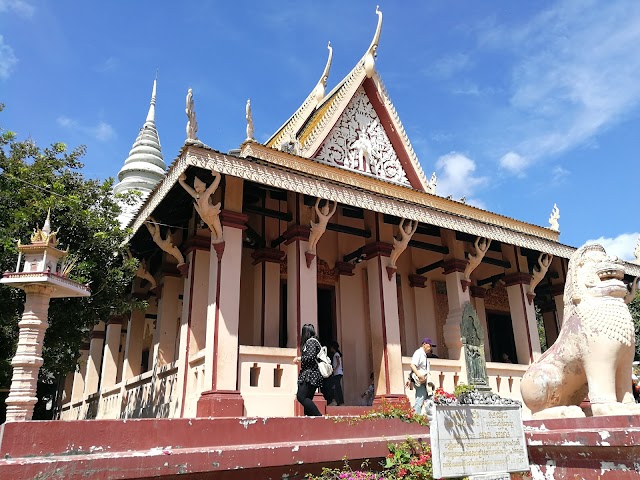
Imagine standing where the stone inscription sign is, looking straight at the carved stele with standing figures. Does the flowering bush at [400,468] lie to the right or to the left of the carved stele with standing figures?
left

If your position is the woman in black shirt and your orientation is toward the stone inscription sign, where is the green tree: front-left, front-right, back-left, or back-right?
back-right

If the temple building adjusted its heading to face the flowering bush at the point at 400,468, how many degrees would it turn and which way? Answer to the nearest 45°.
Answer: approximately 45° to its right

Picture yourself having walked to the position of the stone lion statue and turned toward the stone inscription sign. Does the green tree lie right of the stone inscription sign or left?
right

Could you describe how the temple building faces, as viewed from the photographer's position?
facing the viewer and to the right of the viewer

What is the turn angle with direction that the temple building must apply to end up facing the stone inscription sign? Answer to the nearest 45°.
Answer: approximately 45° to its right

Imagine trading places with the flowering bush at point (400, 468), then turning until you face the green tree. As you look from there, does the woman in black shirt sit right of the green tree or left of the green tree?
right
